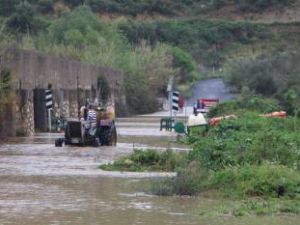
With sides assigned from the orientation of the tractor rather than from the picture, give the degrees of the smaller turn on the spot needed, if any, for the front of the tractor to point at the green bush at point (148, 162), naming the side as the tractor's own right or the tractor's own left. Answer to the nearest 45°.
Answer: approximately 45° to the tractor's own left

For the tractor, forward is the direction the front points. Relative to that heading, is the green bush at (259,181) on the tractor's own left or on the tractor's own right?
on the tractor's own left

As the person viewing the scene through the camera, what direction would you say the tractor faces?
facing the viewer and to the left of the viewer
